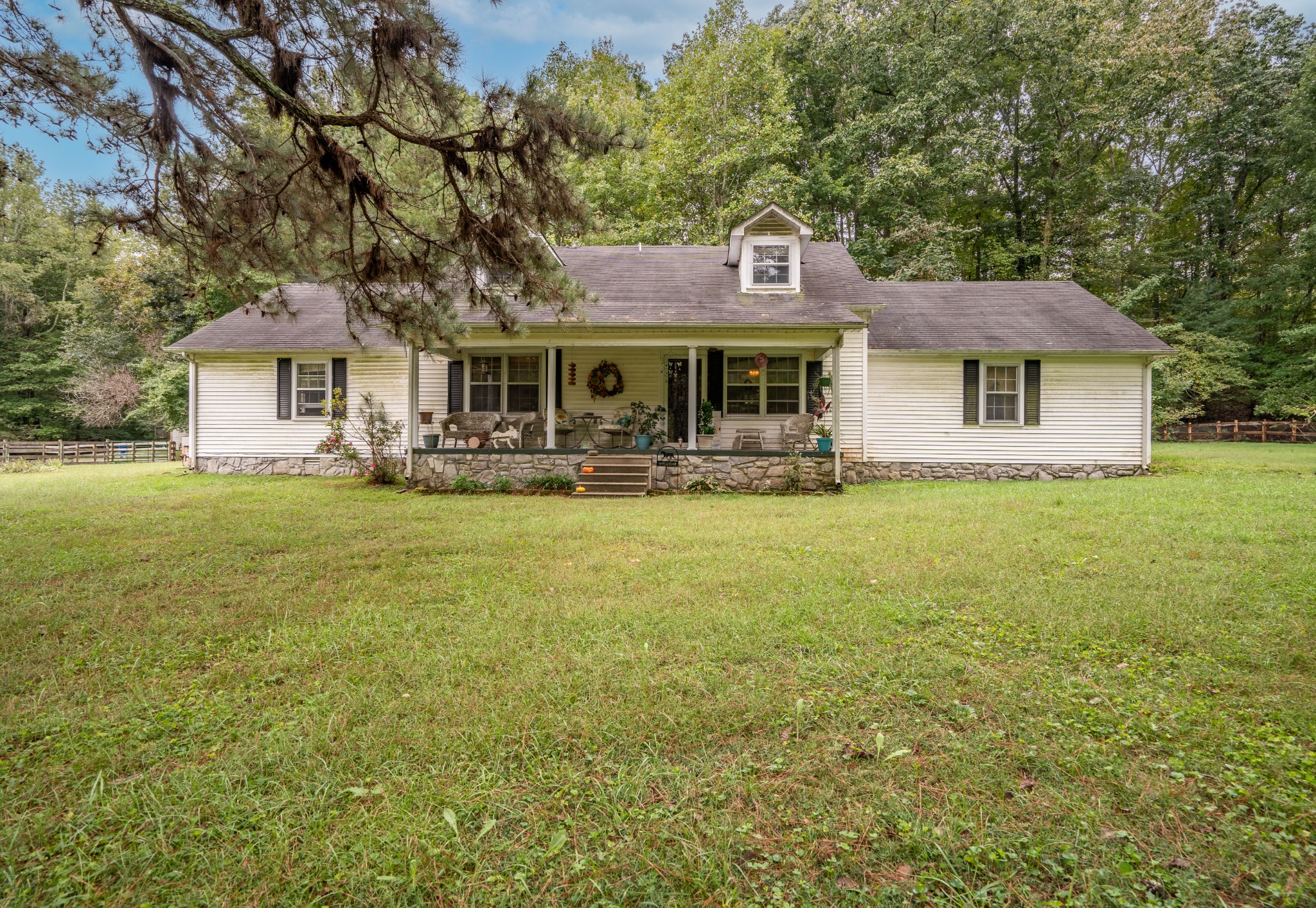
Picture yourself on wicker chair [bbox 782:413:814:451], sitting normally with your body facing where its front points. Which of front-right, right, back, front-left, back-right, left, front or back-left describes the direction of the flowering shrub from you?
front-right

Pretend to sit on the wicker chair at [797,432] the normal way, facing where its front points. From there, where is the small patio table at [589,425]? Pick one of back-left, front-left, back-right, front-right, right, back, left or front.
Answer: front-right

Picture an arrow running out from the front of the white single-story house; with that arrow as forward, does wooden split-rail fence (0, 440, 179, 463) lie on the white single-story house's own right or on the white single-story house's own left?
on the white single-story house's own right

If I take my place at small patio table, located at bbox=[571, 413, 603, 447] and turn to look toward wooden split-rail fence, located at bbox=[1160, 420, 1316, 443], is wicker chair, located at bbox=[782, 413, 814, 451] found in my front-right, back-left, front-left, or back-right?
front-right

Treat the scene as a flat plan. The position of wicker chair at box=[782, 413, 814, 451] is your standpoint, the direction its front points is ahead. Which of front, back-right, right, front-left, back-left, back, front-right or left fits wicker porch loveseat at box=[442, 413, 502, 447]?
front-right

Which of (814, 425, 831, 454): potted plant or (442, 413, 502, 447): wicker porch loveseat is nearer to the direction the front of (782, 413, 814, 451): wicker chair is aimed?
the wicker porch loveseat

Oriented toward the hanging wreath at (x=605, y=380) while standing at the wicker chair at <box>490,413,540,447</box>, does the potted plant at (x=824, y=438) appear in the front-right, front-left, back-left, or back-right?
front-right

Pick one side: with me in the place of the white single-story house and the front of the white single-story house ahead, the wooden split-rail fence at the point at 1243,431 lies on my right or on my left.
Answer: on my left

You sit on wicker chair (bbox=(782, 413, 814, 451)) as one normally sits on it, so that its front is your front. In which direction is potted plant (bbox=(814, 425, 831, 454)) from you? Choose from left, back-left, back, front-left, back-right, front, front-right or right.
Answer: left

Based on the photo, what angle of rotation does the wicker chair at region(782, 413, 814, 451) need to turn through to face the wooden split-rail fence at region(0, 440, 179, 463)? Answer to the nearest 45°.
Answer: approximately 45° to its right

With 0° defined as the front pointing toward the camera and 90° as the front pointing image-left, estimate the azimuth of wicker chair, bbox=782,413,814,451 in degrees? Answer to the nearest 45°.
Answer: approximately 45°

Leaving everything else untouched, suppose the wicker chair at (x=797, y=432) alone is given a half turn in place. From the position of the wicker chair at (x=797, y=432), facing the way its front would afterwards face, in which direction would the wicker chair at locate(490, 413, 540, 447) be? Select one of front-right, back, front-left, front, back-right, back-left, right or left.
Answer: back-left

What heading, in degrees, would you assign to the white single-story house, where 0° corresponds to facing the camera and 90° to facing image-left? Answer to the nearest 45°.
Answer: approximately 0°
